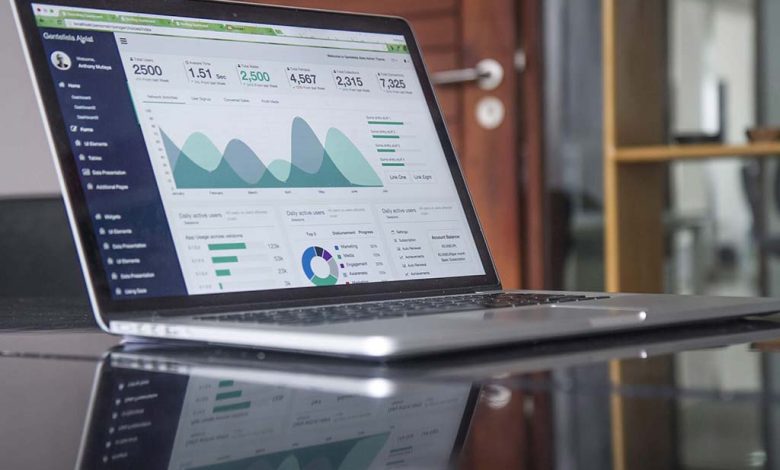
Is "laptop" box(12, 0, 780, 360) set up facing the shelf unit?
no

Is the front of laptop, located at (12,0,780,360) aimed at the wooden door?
no
